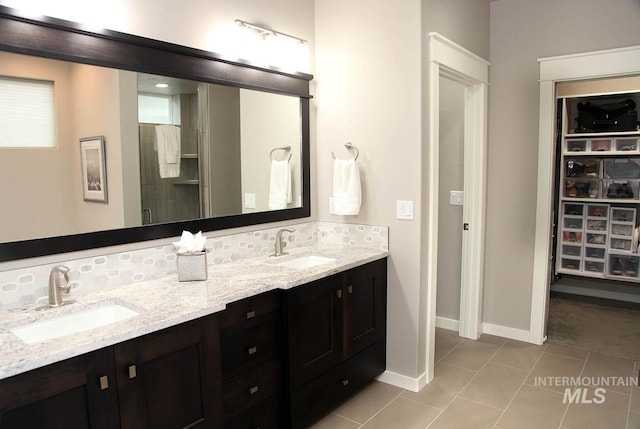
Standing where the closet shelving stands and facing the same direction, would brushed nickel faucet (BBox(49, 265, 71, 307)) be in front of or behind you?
in front

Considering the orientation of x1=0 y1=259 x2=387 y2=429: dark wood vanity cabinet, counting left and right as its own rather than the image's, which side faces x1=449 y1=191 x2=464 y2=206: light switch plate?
left

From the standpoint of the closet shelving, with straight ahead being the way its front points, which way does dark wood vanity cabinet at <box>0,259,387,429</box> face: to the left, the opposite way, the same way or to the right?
to the left

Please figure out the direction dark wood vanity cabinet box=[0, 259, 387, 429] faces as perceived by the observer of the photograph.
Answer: facing the viewer and to the right of the viewer

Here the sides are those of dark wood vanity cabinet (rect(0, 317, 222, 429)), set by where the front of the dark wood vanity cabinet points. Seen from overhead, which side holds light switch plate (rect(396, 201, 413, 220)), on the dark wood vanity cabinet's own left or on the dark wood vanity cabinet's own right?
on the dark wood vanity cabinet's own left

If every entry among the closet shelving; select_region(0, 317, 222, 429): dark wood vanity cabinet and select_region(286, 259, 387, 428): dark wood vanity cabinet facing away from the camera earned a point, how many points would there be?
0

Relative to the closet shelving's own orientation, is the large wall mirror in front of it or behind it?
in front

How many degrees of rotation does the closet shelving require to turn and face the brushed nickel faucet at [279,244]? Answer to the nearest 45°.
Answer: approximately 45° to its right

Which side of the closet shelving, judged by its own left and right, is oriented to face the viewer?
front
